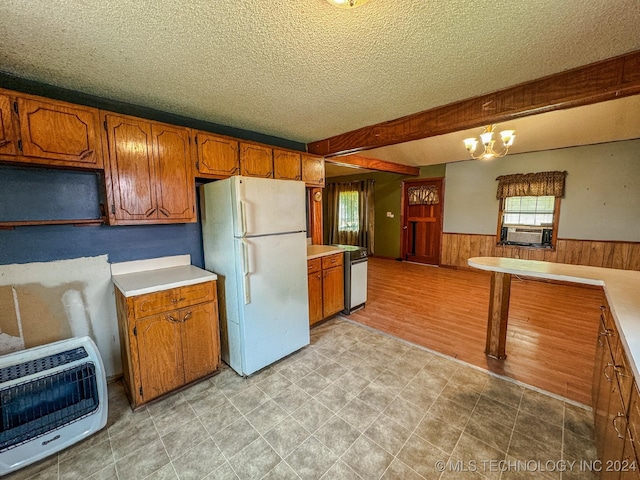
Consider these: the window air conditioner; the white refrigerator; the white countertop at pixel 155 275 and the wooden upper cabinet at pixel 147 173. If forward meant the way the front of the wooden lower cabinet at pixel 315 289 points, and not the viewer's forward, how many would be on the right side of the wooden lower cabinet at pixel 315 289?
3

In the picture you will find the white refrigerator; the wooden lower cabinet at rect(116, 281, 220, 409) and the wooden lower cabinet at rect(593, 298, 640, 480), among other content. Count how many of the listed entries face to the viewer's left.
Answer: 1

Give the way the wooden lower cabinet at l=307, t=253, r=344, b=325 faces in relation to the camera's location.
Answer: facing the viewer and to the right of the viewer

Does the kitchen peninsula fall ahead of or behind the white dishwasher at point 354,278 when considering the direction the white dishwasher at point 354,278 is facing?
ahead

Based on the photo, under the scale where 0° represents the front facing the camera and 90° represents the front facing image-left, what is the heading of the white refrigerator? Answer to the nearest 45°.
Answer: approximately 315°

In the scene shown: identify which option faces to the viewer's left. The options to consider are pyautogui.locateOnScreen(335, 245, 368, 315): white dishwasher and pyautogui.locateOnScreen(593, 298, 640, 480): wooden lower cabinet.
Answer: the wooden lower cabinet

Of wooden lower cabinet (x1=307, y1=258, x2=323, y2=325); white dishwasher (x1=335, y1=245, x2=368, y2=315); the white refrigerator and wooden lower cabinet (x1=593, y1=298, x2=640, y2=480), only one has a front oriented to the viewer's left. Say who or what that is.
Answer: wooden lower cabinet (x1=593, y1=298, x2=640, y2=480)

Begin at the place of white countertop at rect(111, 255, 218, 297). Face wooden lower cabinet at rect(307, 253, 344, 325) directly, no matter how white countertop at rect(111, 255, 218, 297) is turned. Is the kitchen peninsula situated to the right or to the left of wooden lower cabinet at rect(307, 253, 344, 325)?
right

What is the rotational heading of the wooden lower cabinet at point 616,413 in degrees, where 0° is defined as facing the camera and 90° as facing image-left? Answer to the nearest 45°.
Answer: approximately 90°

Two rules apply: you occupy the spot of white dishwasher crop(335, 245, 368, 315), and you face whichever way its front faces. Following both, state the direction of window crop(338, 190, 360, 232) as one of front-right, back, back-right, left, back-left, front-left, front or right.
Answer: back-left

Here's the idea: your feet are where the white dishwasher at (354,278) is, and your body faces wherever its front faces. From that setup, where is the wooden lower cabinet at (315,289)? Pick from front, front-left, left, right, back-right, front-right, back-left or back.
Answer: right
